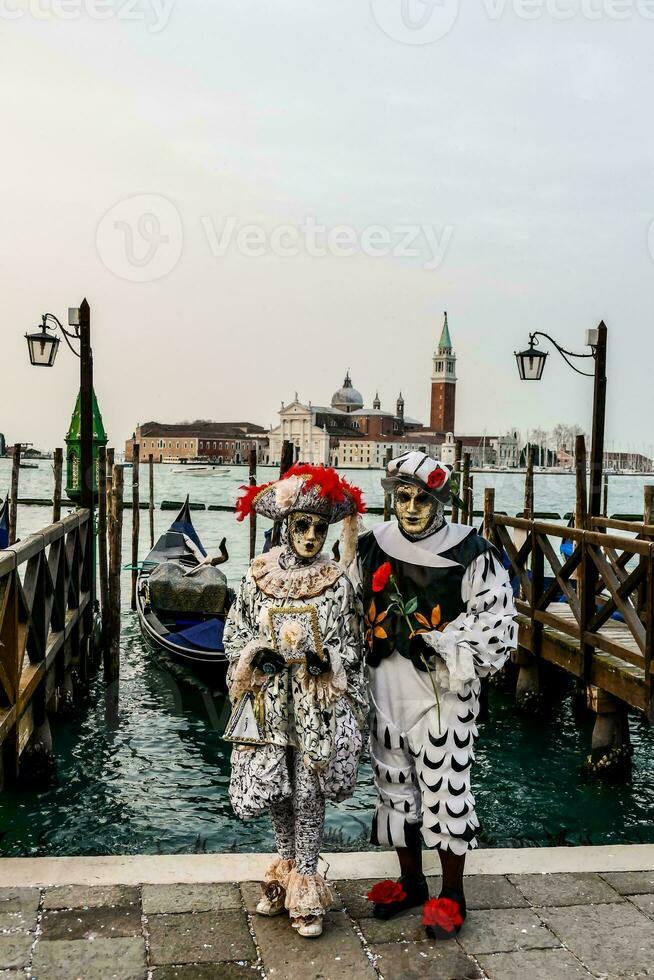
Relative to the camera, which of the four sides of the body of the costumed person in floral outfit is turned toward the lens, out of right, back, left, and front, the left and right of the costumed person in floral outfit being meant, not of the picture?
front

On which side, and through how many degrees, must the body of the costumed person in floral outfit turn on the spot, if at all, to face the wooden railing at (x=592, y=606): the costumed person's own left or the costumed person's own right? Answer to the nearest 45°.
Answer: approximately 135° to the costumed person's own left

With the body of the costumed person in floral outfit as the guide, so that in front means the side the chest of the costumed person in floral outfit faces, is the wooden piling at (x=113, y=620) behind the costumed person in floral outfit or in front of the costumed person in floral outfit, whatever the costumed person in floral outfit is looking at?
behind

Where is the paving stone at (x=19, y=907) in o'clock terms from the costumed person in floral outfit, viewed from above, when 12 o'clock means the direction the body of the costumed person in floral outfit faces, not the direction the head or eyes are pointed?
The paving stone is roughly at 3 o'clock from the costumed person in floral outfit.
